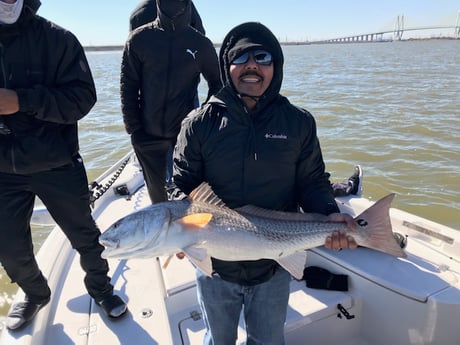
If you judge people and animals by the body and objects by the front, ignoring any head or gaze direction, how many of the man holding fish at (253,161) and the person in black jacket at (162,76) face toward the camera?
2

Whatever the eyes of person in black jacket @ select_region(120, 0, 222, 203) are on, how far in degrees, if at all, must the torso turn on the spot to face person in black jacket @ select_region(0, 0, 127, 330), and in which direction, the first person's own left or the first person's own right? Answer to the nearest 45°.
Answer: approximately 45° to the first person's own right

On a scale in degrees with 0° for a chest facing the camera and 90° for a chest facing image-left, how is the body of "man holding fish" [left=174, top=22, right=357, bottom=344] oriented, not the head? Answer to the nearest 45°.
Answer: approximately 0°

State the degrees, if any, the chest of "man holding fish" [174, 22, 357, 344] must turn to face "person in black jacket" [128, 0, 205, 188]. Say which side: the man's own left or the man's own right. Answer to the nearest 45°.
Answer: approximately 135° to the man's own right

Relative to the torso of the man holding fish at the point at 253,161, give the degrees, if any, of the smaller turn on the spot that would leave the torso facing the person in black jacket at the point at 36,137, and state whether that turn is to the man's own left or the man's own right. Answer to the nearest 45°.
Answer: approximately 90° to the man's own right
